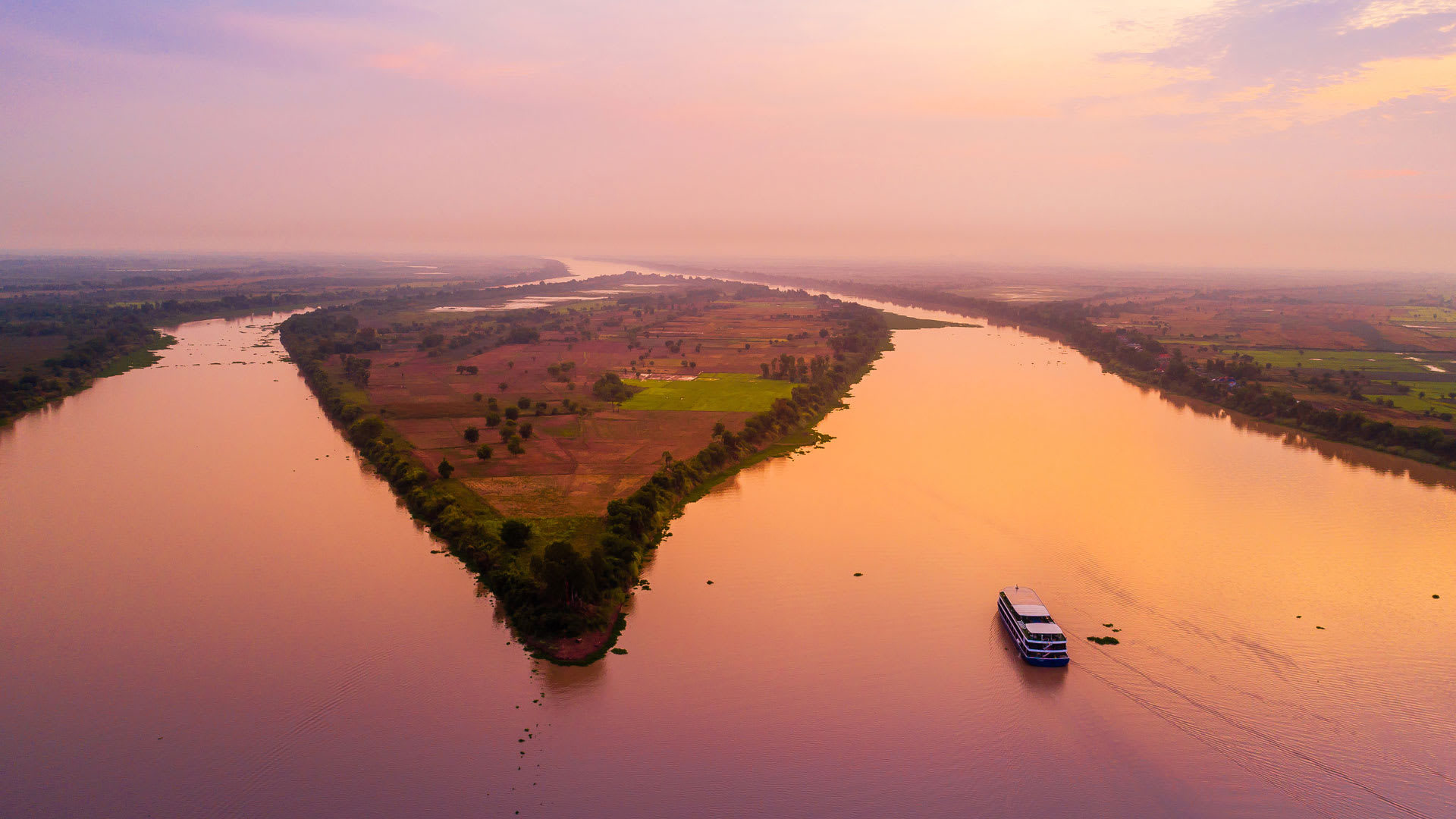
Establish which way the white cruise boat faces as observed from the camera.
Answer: facing away from the viewer and to the left of the viewer

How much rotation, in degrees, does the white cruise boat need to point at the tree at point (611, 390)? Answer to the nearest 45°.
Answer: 0° — it already faces it

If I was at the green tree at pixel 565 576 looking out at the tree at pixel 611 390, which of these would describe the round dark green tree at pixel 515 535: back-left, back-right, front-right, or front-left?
front-left

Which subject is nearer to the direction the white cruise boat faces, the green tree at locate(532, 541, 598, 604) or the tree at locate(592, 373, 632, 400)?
the tree at locate(592, 373, 632, 400)

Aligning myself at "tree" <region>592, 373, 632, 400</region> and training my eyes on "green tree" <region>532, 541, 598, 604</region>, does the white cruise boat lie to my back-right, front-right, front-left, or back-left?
front-left

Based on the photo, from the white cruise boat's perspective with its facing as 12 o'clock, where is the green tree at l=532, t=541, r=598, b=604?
The green tree is roughly at 10 o'clock from the white cruise boat.

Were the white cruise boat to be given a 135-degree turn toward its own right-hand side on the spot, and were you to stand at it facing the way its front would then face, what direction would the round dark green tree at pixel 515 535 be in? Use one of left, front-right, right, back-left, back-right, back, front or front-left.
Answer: back
